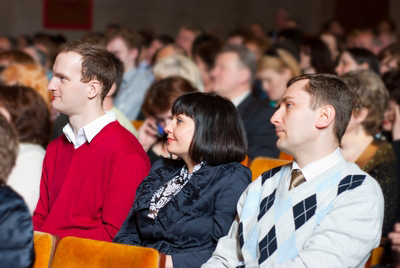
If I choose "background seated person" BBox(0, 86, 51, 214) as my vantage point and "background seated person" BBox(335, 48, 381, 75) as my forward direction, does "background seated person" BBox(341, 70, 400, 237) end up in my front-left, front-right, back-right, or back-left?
front-right

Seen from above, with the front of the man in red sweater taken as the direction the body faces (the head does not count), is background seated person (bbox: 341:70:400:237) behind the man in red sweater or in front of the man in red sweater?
behind

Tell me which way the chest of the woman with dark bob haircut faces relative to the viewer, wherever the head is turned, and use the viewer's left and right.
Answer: facing the viewer and to the left of the viewer

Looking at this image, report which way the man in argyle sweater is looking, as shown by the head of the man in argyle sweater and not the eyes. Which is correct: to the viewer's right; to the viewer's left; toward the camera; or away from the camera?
to the viewer's left

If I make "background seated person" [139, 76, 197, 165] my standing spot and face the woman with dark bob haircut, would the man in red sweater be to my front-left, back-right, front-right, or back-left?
front-right

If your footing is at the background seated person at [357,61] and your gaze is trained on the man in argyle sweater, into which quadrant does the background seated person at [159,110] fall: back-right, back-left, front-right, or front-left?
front-right

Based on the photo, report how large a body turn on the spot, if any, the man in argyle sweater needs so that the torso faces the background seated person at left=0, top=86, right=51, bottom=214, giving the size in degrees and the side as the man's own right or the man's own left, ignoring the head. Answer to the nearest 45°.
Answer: approximately 90° to the man's own right

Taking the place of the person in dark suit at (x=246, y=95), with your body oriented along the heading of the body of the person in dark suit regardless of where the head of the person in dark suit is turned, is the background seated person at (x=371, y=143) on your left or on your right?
on your left

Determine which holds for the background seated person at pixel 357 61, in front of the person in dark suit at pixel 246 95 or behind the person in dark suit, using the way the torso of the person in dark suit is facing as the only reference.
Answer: behind
